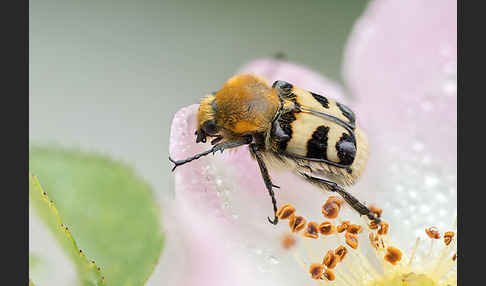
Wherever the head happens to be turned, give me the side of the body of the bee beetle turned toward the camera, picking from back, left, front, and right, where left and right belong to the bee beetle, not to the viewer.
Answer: left
